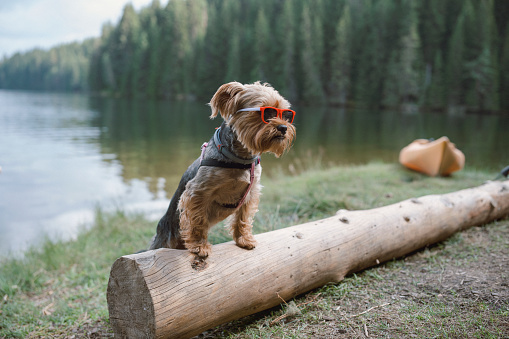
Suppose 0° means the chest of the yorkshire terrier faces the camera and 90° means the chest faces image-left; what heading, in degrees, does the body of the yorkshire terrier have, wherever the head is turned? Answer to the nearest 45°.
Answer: approximately 315°

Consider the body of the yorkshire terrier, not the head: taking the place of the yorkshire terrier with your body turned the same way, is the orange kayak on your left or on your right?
on your left

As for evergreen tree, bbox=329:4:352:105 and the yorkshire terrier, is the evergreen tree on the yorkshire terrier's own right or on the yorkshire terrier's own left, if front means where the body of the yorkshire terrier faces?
on the yorkshire terrier's own left
